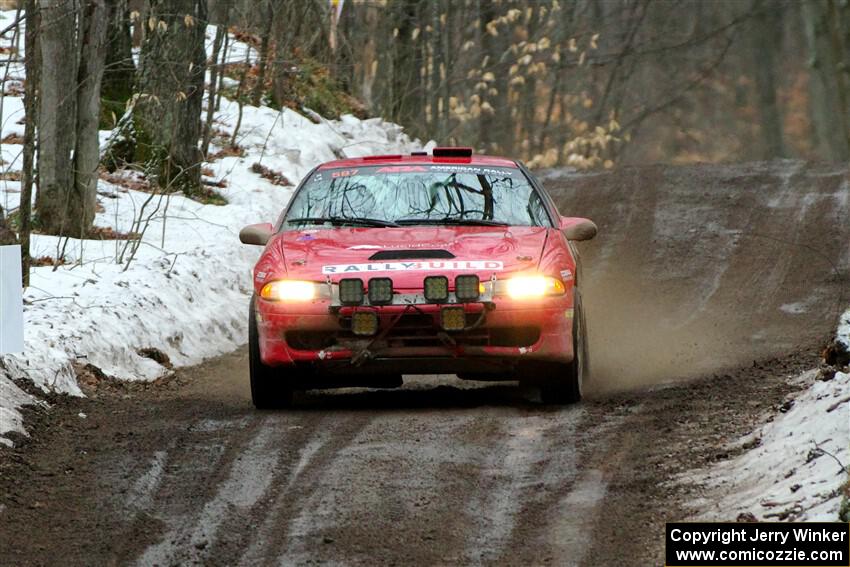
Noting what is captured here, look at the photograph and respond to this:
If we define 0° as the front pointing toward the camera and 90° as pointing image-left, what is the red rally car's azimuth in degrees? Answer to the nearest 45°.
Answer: approximately 0°
